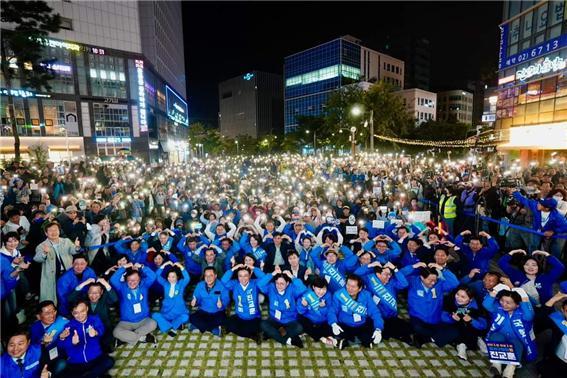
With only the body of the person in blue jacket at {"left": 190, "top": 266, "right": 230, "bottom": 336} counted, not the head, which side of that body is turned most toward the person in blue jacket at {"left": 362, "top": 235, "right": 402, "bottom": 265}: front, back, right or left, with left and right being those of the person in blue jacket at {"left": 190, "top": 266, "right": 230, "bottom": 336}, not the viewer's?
left

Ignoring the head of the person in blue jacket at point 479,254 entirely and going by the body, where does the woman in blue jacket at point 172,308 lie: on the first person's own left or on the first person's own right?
on the first person's own right

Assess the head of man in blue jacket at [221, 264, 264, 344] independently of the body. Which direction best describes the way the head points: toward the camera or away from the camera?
toward the camera

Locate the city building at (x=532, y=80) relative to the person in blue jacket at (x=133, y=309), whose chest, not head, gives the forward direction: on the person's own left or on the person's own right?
on the person's own left

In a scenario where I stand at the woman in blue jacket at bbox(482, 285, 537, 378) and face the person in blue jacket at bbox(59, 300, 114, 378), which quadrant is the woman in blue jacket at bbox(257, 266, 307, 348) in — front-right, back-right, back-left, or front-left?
front-right

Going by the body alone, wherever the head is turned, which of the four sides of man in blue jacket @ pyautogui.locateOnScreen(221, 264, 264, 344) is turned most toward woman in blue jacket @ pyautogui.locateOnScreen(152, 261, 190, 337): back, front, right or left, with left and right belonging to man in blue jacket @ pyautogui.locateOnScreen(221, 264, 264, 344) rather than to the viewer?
right

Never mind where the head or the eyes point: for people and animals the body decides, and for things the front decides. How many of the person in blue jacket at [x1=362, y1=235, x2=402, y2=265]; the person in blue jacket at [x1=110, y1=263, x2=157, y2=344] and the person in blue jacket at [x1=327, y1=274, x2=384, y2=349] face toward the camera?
3

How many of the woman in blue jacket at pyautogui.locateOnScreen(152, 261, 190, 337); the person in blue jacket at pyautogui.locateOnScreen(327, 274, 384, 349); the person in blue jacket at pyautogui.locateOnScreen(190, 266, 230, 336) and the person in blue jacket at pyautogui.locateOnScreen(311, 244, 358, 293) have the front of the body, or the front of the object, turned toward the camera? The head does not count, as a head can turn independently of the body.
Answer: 4

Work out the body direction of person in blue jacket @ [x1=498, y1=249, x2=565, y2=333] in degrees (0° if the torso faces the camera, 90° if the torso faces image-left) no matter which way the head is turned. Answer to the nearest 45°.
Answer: approximately 45°

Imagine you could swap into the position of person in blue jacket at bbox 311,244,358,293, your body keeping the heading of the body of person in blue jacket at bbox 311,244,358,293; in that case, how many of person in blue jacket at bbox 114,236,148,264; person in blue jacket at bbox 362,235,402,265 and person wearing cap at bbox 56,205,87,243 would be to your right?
2

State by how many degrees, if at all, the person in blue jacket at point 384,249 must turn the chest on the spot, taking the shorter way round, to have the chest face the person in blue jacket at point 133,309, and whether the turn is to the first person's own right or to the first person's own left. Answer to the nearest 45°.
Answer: approximately 45° to the first person's own right

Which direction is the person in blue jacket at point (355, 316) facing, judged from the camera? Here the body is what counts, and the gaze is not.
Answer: toward the camera
